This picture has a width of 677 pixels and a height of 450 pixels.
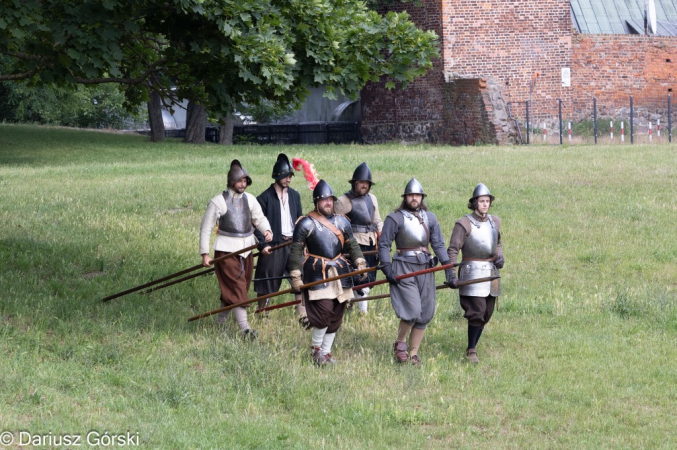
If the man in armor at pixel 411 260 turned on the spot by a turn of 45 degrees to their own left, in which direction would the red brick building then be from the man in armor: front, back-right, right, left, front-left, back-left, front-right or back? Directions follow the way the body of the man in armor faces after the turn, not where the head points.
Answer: back-left

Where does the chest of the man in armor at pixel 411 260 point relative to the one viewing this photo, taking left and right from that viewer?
facing the viewer

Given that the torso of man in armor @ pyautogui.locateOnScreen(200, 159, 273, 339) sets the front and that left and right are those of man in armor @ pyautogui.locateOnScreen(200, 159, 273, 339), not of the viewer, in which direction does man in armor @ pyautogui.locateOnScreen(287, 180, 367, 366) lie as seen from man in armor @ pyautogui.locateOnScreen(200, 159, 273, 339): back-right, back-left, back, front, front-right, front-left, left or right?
front

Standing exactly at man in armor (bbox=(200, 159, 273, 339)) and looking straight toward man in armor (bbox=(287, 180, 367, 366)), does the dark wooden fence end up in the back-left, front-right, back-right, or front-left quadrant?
back-left

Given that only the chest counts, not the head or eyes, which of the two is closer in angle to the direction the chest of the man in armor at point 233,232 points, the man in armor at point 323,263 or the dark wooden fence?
the man in armor

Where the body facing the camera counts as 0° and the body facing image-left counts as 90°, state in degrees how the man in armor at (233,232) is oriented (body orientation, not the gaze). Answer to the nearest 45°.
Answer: approximately 315°

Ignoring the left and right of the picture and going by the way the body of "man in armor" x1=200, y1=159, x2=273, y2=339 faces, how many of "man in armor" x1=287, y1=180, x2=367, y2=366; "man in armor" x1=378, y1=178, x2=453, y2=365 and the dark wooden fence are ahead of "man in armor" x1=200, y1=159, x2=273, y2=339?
2

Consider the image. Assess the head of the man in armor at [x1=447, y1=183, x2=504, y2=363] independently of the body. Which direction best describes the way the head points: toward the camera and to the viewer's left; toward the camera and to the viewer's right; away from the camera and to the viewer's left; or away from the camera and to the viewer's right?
toward the camera and to the viewer's right

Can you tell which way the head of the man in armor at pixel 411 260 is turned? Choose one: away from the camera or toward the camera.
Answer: toward the camera

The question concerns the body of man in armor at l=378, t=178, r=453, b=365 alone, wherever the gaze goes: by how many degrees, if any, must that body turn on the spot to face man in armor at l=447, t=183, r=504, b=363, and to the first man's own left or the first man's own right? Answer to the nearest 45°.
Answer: approximately 90° to the first man's own left

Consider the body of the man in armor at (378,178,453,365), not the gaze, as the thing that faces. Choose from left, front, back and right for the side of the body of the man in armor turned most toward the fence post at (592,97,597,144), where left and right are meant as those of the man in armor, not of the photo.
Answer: back
